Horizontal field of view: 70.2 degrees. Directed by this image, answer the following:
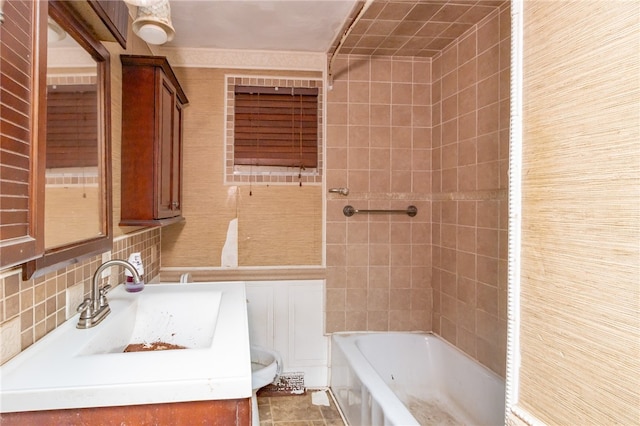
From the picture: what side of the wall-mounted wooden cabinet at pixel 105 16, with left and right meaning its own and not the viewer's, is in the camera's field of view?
right

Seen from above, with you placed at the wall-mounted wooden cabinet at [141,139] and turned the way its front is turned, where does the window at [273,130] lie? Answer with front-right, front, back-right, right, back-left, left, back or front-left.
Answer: front-left

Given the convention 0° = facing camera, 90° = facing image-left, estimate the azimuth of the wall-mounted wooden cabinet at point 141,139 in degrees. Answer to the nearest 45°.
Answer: approximately 270°
